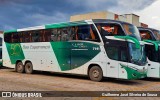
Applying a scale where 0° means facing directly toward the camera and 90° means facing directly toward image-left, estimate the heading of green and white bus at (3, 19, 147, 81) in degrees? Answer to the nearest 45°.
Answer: approximately 315°
